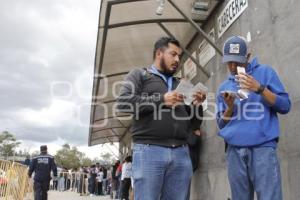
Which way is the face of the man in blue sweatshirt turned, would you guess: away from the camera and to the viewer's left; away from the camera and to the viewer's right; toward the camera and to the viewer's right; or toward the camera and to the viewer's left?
toward the camera and to the viewer's left

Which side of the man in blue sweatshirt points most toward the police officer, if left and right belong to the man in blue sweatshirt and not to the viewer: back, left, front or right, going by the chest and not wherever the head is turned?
right

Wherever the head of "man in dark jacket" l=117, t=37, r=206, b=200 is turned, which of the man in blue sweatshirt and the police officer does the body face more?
the man in blue sweatshirt

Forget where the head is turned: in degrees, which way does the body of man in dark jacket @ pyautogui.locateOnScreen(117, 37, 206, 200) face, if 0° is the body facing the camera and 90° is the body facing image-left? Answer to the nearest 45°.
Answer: approximately 315°
